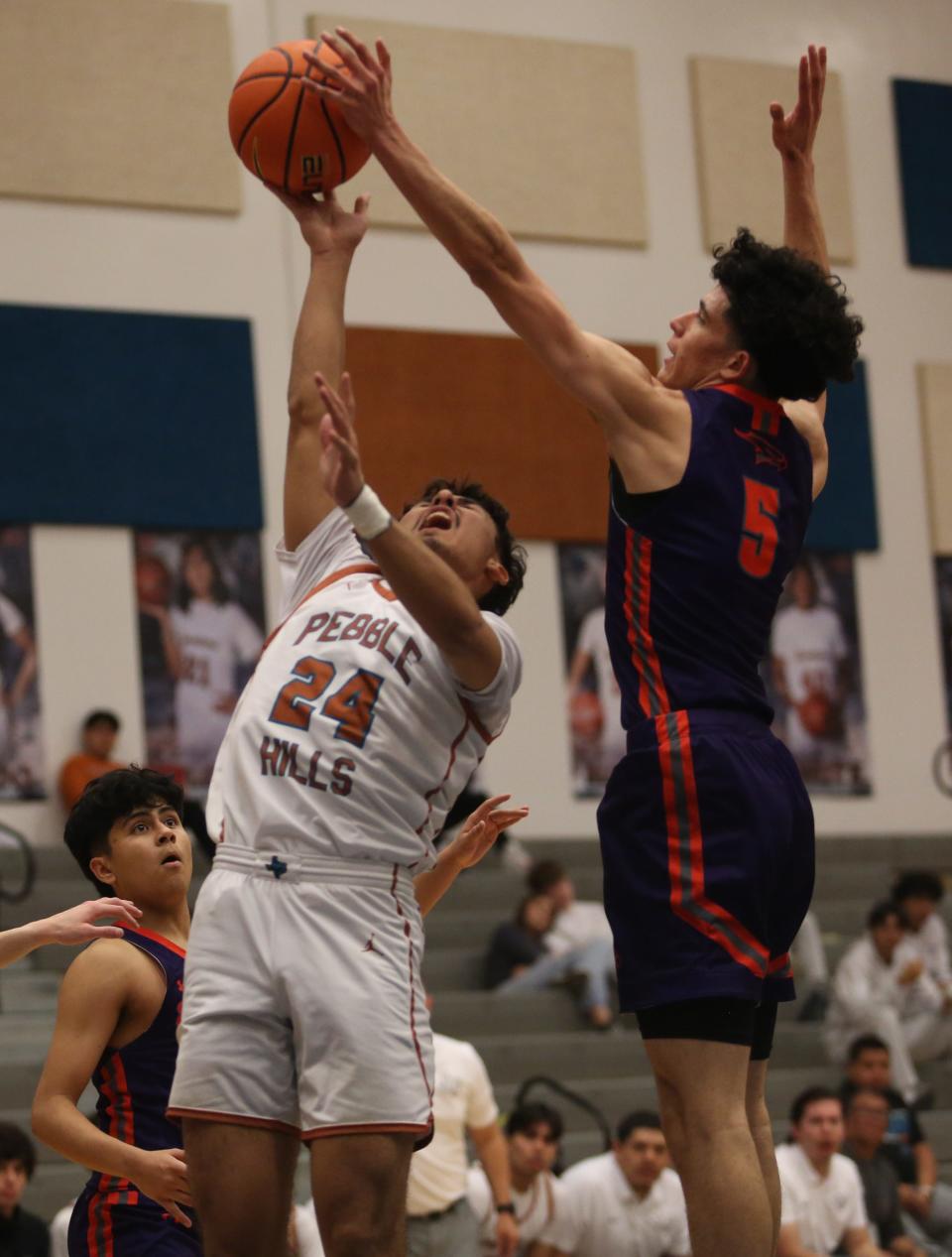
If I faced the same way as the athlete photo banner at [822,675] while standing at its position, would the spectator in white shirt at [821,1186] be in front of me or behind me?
in front

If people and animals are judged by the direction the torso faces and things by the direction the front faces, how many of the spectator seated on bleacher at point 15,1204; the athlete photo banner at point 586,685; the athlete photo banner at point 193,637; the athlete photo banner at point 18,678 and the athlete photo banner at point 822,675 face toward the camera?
5

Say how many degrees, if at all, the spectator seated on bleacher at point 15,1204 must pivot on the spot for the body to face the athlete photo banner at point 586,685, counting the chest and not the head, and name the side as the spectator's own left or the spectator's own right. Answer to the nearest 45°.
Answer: approximately 135° to the spectator's own left

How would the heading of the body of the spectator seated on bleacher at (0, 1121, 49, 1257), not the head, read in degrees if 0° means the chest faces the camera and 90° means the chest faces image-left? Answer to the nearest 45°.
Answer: approximately 0°

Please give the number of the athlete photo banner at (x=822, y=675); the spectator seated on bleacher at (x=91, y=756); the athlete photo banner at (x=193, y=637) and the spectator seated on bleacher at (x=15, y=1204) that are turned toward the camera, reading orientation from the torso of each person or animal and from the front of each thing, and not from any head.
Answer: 4

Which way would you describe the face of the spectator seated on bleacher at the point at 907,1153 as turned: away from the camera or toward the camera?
toward the camera

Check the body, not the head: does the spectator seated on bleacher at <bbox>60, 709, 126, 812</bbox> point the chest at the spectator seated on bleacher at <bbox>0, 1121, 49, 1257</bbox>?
yes

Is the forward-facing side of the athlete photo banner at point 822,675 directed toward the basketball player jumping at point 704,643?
yes

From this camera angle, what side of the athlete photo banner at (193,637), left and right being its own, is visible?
front

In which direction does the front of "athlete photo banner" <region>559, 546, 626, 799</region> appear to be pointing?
toward the camera

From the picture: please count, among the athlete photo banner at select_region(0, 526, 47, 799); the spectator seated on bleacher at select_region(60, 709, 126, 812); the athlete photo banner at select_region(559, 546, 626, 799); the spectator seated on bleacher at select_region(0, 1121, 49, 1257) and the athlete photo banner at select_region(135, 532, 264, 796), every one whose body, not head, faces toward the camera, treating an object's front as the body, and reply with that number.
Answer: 5

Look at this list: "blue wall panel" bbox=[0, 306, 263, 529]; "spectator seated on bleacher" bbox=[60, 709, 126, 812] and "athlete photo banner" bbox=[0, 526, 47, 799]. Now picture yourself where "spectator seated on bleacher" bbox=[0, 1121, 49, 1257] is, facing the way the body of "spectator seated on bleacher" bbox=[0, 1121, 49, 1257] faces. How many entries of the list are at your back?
3

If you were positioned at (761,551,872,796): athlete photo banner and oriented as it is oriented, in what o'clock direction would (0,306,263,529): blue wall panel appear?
The blue wall panel is roughly at 2 o'clock from the athlete photo banner.
